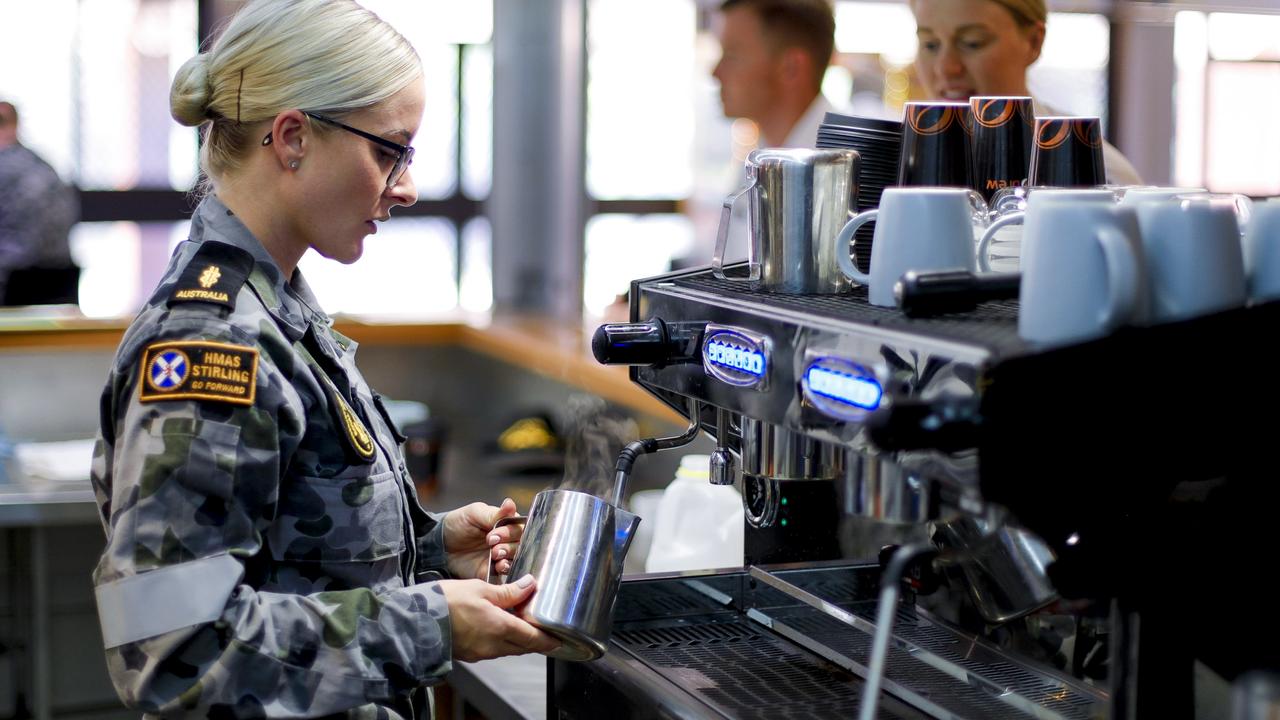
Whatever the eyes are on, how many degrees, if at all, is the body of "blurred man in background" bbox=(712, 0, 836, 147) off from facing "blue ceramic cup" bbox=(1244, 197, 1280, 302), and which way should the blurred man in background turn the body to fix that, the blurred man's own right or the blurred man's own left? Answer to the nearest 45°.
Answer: approximately 90° to the blurred man's own left

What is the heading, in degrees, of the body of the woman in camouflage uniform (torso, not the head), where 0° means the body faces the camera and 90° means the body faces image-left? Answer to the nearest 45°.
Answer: approximately 270°

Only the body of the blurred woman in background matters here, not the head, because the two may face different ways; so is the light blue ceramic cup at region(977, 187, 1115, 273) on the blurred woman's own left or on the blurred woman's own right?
on the blurred woman's own left

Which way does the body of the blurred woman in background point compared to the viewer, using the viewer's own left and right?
facing the viewer and to the left of the viewer

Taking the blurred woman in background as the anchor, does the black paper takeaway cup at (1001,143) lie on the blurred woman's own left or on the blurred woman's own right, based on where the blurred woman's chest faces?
on the blurred woman's own left

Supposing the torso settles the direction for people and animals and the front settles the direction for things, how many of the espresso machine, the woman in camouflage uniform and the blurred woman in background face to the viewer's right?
1

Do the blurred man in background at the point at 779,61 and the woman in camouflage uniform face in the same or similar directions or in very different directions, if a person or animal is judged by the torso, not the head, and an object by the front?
very different directions

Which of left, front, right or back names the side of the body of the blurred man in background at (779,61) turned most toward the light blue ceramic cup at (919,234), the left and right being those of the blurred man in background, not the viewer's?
left

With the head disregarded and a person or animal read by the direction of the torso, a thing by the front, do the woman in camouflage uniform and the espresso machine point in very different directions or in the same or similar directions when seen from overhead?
very different directions

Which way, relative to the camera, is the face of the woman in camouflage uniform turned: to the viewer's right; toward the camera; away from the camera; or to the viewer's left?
to the viewer's right

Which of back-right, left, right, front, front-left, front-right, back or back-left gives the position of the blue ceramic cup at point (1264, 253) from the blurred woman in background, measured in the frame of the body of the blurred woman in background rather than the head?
front-left

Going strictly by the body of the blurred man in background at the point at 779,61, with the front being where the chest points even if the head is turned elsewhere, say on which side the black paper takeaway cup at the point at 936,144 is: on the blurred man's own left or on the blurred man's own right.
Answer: on the blurred man's own left

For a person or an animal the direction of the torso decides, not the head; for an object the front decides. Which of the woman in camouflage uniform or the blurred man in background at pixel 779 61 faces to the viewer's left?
the blurred man in background

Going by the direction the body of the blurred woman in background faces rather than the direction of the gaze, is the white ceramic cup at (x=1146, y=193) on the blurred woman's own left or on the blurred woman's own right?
on the blurred woman's own left

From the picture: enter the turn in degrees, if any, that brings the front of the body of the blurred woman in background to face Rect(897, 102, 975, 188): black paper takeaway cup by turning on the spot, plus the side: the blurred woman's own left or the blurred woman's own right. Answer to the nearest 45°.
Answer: approximately 45° to the blurred woman's own left

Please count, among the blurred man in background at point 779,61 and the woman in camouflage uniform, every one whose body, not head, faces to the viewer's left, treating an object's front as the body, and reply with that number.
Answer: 1
